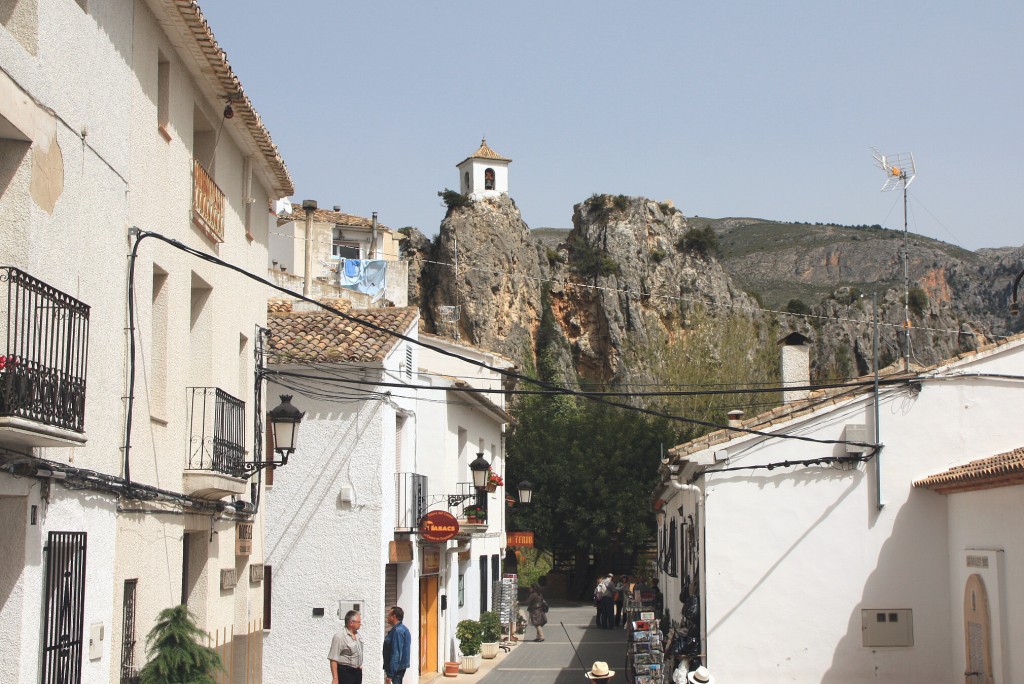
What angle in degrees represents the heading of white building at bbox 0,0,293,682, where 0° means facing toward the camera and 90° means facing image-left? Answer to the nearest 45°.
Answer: approximately 315°

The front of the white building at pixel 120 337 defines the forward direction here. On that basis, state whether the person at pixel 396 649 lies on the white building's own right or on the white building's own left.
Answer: on the white building's own left

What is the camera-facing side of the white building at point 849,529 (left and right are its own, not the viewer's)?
left

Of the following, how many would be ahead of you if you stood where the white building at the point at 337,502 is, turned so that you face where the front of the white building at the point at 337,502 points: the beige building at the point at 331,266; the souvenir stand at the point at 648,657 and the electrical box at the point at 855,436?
2

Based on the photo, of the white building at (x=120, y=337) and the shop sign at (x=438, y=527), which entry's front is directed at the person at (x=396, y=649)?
the shop sign

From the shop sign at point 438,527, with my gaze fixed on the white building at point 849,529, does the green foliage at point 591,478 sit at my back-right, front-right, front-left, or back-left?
back-left

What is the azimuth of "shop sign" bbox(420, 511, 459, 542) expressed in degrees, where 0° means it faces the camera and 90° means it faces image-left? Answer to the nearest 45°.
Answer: approximately 0°

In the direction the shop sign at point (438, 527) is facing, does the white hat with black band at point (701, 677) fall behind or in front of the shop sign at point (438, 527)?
in front

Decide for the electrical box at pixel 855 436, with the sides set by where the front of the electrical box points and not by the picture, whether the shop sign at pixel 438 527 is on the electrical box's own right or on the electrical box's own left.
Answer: on the electrical box's own right
